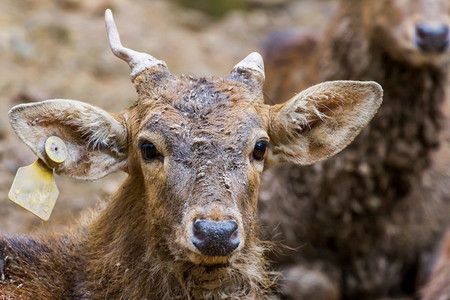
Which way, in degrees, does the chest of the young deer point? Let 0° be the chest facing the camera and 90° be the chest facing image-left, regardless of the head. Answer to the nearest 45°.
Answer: approximately 315°
